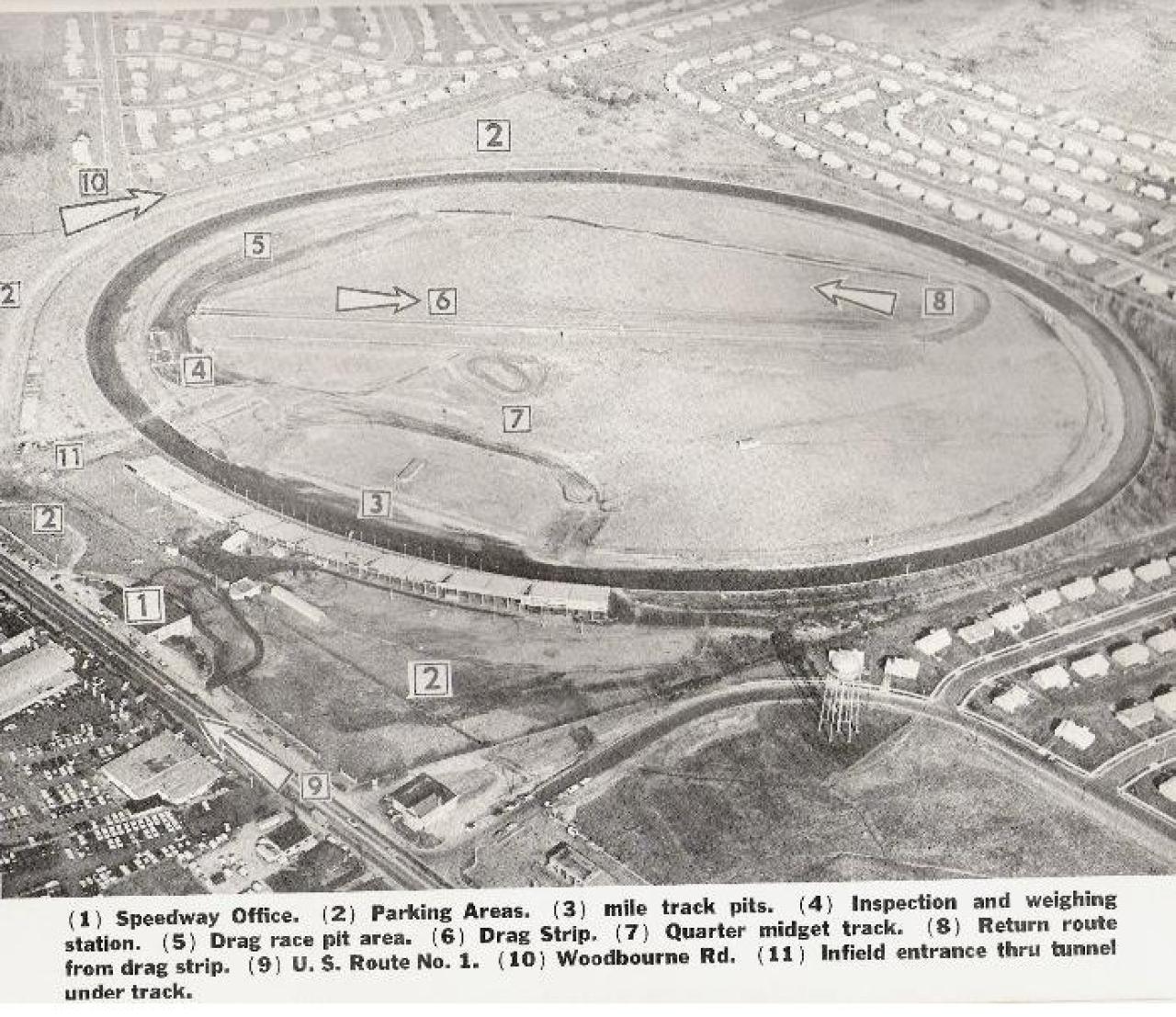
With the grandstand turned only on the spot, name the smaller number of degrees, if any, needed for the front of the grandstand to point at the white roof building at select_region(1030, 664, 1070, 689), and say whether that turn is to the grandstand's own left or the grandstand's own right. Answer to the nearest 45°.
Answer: approximately 45° to the grandstand's own right

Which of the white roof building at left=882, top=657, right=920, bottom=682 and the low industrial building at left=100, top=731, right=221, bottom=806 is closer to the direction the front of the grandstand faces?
the white roof building

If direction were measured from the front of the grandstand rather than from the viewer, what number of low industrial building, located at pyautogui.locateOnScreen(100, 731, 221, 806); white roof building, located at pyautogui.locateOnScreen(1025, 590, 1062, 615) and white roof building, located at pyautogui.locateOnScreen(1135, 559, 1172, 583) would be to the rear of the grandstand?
1

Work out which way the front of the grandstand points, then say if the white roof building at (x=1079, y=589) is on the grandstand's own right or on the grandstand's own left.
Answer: on the grandstand's own right

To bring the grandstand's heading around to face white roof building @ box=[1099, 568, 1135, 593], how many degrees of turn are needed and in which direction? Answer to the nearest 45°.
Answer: approximately 45° to its right

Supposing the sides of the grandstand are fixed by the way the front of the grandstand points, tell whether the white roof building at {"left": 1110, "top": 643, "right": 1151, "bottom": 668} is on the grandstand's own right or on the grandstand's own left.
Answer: on the grandstand's own right

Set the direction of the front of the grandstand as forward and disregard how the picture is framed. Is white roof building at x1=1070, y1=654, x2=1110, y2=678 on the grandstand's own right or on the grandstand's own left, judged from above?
on the grandstand's own right

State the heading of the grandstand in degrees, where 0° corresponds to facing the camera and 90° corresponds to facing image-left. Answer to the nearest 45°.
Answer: approximately 225°

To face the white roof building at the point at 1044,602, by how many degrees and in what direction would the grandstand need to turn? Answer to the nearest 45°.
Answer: approximately 45° to its right

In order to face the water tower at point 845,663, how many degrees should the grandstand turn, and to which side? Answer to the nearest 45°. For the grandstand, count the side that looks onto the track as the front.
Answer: approximately 90° to its right

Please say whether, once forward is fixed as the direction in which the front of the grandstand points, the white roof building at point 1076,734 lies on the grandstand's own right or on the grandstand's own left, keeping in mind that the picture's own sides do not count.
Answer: on the grandstand's own right

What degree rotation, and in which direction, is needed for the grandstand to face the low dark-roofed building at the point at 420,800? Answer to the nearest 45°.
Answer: approximately 135° to its right

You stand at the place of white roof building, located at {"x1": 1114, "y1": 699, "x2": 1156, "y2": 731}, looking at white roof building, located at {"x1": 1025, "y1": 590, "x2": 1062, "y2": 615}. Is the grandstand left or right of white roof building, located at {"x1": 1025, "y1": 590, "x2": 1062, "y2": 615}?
left
